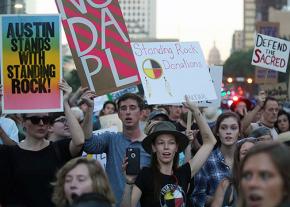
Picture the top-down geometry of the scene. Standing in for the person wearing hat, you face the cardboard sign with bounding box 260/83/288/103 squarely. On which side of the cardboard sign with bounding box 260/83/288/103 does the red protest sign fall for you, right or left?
left

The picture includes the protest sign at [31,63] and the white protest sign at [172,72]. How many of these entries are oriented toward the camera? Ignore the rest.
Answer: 2

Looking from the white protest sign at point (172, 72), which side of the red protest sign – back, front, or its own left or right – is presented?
left

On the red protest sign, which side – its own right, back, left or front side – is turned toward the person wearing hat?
front

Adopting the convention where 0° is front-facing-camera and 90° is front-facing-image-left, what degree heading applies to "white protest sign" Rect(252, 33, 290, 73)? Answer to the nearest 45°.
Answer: approximately 0°
